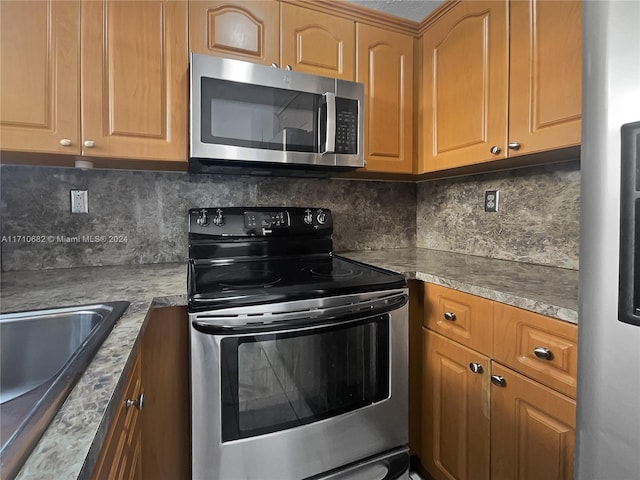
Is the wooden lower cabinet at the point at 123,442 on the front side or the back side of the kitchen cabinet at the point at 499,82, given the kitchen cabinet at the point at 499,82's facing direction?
on the front side

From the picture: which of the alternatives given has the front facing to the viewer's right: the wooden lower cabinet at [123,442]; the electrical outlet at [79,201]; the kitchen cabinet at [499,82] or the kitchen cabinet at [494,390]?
the wooden lower cabinet

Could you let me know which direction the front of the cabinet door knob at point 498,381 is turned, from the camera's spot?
facing the viewer and to the left of the viewer

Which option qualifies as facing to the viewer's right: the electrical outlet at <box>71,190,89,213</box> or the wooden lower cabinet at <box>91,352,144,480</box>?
the wooden lower cabinet

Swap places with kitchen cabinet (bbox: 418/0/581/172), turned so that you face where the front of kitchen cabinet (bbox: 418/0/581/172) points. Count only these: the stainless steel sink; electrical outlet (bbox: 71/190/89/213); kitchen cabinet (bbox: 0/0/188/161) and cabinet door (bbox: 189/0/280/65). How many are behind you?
0

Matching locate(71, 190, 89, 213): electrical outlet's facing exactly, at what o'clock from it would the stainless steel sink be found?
The stainless steel sink is roughly at 12 o'clock from the electrical outlet.

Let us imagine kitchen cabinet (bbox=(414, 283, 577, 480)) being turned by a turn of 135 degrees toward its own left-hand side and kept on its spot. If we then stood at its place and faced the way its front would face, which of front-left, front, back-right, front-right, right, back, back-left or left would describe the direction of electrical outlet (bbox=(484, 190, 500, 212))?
left

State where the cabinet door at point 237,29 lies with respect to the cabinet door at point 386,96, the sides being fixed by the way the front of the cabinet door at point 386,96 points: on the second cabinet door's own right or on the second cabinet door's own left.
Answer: on the second cabinet door's own right

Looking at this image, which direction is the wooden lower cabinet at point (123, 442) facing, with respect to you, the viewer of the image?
facing to the right of the viewer

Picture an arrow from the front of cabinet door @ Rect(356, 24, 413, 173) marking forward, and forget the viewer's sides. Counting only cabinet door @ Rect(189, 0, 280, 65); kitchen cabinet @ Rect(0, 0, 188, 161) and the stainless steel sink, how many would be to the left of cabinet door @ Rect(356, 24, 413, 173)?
0

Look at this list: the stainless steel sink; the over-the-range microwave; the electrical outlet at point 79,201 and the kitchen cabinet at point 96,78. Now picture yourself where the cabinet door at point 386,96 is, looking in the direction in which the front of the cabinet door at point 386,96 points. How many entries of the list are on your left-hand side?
0

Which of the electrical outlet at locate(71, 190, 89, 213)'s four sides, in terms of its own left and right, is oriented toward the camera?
front

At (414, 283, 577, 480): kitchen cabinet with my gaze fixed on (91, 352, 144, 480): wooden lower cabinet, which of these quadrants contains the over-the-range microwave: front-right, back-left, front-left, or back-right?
front-right

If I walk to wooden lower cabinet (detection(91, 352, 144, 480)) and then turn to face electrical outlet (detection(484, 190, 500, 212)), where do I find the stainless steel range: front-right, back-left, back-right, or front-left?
front-left

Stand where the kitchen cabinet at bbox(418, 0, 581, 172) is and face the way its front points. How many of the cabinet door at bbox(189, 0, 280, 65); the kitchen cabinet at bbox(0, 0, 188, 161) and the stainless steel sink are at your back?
0
